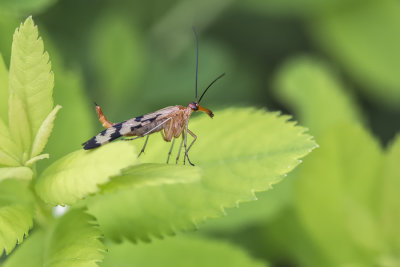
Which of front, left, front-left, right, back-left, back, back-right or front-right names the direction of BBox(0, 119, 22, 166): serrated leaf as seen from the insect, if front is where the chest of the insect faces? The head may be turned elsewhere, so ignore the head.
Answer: back-right

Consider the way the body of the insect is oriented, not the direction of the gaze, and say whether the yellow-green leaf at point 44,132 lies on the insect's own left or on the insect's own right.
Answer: on the insect's own right

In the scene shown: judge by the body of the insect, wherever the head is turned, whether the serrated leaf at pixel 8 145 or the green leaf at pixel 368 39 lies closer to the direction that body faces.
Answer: the green leaf

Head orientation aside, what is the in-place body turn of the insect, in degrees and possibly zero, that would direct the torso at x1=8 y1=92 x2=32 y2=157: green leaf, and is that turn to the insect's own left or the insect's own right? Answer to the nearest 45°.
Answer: approximately 135° to the insect's own right

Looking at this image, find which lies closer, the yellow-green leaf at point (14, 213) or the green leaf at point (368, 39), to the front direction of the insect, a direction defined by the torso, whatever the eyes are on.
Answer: the green leaf

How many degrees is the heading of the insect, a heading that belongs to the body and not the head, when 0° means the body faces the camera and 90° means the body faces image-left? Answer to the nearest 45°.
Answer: approximately 270°

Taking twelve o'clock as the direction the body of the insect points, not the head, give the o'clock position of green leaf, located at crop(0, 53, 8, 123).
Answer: The green leaf is roughly at 5 o'clock from the insect.

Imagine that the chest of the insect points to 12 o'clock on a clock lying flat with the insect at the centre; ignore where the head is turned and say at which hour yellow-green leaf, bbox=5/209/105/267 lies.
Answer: The yellow-green leaf is roughly at 4 o'clock from the insect.
